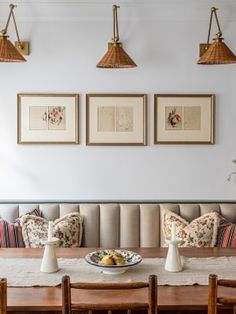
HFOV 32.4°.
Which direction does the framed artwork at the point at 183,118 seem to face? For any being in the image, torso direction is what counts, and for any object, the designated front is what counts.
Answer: toward the camera

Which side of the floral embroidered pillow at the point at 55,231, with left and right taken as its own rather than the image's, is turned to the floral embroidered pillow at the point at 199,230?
left

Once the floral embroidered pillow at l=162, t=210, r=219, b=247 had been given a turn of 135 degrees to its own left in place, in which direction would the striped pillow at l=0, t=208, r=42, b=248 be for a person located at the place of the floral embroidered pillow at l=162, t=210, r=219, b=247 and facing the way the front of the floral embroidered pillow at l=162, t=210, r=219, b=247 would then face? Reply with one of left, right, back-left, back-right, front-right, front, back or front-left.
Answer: back-left

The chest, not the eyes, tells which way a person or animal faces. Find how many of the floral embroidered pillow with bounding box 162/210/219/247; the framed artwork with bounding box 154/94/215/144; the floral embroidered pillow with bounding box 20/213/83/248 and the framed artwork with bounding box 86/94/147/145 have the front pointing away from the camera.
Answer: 0

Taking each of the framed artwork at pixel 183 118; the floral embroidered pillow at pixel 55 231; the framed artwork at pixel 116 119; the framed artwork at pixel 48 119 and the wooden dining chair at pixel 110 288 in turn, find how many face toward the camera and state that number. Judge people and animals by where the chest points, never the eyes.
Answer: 4

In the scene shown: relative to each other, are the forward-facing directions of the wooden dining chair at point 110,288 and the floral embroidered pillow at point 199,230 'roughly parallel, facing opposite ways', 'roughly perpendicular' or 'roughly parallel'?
roughly parallel, facing opposite ways

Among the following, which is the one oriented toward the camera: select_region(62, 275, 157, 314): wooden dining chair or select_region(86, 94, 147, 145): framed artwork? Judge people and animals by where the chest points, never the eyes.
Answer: the framed artwork

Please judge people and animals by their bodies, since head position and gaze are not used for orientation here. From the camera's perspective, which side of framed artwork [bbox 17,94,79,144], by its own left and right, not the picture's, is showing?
front

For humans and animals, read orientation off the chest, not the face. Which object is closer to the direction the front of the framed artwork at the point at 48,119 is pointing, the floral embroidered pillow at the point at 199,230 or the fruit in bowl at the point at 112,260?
the fruit in bowl

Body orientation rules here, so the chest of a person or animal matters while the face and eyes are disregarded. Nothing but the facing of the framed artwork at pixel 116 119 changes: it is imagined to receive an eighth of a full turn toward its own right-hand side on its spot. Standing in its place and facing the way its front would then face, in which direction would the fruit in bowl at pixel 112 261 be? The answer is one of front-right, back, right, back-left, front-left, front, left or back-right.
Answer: front-left

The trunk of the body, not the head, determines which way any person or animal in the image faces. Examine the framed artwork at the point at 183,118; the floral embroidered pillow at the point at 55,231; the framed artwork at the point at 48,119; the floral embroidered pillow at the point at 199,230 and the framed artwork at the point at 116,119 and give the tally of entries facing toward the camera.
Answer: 5

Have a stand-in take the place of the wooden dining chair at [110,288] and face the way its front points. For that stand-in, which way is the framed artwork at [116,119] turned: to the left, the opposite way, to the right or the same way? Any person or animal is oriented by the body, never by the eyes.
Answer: the opposite way

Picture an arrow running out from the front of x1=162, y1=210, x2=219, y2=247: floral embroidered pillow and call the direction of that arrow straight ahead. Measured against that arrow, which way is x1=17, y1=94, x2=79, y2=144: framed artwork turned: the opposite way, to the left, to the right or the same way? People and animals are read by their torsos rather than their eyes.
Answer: the same way

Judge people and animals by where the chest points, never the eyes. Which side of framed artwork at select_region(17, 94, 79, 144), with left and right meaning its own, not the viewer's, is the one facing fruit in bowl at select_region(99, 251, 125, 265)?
front

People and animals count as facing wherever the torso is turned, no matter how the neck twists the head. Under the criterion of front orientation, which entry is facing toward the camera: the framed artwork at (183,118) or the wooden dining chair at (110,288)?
the framed artwork

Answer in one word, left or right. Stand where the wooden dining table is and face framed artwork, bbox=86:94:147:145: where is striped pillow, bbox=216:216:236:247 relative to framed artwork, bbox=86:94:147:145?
right

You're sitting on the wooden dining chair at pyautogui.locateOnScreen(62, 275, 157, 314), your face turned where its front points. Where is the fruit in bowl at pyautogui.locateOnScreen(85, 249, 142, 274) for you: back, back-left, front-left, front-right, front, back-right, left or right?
front
